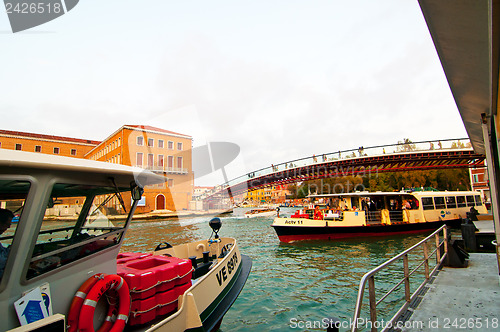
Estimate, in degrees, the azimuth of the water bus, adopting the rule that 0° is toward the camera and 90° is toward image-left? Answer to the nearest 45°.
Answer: approximately 45°

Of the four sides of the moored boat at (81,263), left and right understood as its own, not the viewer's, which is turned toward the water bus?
front

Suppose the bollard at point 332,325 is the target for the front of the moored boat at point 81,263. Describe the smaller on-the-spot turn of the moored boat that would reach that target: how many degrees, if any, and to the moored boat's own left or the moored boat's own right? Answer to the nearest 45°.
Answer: approximately 90° to the moored boat's own right

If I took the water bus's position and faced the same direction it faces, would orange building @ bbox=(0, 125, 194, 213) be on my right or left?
on my right

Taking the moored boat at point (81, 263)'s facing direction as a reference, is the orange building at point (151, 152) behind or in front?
in front

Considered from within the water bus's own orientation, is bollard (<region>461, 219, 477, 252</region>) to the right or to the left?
on its left

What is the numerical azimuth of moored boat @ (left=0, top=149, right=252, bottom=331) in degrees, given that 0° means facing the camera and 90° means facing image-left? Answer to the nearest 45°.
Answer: approximately 225°

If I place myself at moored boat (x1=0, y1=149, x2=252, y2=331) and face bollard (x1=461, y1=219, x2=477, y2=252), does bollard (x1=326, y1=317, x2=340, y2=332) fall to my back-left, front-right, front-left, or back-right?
front-right

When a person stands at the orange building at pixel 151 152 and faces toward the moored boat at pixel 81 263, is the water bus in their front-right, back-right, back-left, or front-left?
front-left

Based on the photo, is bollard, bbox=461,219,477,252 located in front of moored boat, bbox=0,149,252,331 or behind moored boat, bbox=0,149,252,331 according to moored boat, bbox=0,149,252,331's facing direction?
in front

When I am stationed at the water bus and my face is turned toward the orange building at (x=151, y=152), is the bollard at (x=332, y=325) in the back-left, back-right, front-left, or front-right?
back-left

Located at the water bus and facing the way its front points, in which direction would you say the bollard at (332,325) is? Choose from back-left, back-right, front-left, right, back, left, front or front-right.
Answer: front-left
